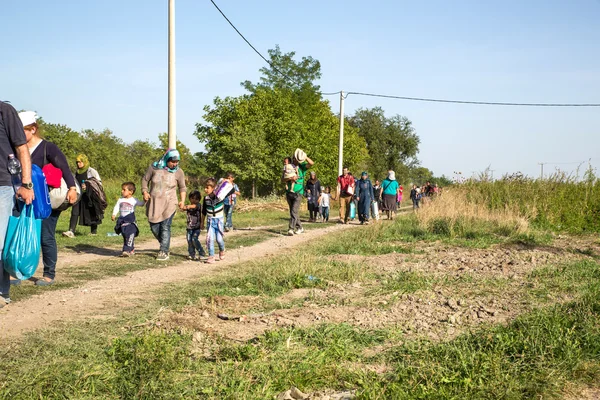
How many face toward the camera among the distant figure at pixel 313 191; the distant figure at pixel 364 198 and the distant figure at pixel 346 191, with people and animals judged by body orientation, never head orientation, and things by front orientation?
3

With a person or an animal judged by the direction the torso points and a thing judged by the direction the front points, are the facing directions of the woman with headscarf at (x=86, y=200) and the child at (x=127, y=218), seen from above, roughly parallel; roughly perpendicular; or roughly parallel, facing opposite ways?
roughly parallel

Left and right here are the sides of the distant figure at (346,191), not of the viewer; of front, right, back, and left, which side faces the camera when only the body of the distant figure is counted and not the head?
front

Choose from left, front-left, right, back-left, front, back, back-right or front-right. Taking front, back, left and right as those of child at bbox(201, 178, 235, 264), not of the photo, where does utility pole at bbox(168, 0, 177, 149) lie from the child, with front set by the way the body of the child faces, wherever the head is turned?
back-right

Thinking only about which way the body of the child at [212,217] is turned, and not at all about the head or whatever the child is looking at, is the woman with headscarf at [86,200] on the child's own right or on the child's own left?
on the child's own right

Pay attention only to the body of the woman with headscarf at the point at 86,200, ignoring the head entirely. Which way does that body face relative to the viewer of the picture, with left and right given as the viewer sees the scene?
facing the viewer and to the left of the viewer

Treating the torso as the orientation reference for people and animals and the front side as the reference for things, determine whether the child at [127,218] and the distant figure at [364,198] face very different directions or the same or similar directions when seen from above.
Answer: same or similar directions

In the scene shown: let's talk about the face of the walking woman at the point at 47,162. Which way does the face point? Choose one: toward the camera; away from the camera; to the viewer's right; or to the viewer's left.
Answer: to the viewer's left

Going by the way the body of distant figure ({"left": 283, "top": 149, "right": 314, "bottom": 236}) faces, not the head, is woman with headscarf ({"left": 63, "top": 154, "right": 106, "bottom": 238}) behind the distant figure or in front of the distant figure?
in front

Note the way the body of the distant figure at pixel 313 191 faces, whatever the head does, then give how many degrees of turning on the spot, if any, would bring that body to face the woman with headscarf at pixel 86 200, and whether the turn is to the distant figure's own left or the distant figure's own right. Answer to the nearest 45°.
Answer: approximately 45° to the distant figure's own right

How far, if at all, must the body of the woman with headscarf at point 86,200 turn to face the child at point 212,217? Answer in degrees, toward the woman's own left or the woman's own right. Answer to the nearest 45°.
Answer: approximately 90° to the woman's own left

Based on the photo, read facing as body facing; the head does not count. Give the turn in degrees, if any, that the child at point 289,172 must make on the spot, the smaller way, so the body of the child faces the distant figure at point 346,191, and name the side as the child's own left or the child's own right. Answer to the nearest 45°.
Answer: approximately 135° to the child's own right

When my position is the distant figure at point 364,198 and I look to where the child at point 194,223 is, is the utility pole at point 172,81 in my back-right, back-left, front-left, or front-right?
front-right

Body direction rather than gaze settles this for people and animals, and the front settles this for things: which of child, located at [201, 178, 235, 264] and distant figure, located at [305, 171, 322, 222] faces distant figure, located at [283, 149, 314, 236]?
distant figure, located at [305, 171, 322, 222]
